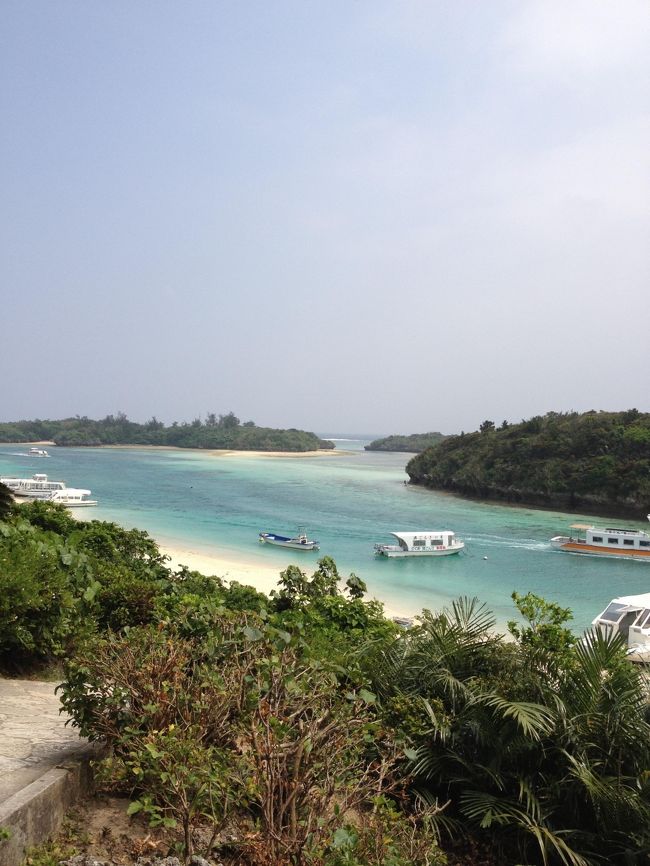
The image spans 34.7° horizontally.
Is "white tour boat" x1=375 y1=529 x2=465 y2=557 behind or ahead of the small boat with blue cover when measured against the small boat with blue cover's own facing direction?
behind

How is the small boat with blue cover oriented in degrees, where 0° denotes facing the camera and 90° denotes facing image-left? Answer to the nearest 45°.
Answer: approximately 90°

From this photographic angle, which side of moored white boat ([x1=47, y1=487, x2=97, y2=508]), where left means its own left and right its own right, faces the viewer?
left

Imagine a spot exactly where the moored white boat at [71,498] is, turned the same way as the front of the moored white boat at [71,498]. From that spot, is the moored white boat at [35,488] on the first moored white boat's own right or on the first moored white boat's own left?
on the first moored white boat's own right

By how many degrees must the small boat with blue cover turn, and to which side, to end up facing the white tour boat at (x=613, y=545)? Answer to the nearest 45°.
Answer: approximately 180°

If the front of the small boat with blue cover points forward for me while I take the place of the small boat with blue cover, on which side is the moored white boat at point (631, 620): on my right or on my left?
on my left

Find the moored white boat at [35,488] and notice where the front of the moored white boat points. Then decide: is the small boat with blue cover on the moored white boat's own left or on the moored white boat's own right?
on the moored white boat's own left

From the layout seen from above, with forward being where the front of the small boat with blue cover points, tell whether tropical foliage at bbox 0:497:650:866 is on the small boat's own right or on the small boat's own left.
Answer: on the small boat's own left

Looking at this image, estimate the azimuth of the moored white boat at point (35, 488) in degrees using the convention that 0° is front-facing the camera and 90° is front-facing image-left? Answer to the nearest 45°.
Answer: approximately 90°
